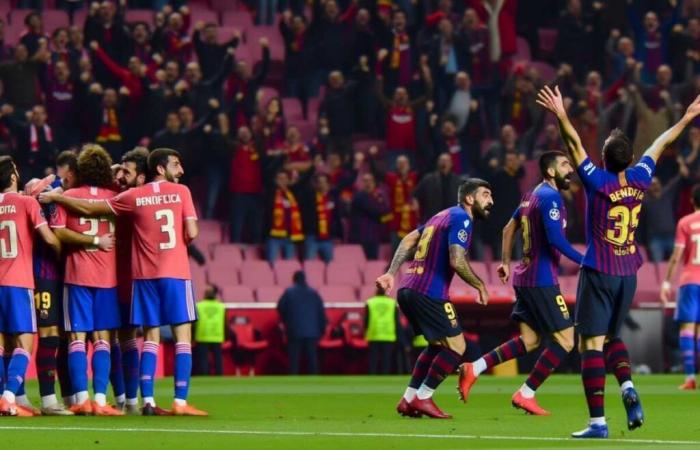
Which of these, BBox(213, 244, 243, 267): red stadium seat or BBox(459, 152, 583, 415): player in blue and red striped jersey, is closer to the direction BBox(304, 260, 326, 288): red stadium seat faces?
the player in blue and red striped jersey

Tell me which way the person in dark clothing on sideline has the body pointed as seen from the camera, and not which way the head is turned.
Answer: away from the camera

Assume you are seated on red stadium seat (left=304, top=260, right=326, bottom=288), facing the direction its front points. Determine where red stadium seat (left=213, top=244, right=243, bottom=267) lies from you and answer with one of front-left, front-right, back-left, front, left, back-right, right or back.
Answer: right

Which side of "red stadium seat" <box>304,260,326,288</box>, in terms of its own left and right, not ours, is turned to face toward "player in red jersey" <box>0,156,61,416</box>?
front

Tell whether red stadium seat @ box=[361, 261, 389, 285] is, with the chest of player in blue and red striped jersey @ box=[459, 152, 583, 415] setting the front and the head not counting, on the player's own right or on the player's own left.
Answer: on the player's own left

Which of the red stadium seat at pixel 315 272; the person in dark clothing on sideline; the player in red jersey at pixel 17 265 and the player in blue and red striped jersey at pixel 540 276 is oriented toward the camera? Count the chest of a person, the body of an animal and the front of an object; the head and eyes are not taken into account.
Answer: the red stadium seat

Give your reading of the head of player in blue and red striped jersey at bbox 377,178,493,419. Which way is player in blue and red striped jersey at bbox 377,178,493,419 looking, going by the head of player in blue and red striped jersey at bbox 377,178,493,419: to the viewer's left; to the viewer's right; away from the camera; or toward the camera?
to the viewer's right

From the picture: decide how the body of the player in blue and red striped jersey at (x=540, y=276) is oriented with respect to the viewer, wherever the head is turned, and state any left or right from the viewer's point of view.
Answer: facing away from the viewer and to the right of the viewer

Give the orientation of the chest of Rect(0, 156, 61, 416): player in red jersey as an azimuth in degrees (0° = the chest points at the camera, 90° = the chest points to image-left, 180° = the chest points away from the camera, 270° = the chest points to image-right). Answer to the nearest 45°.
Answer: approximately 225°
